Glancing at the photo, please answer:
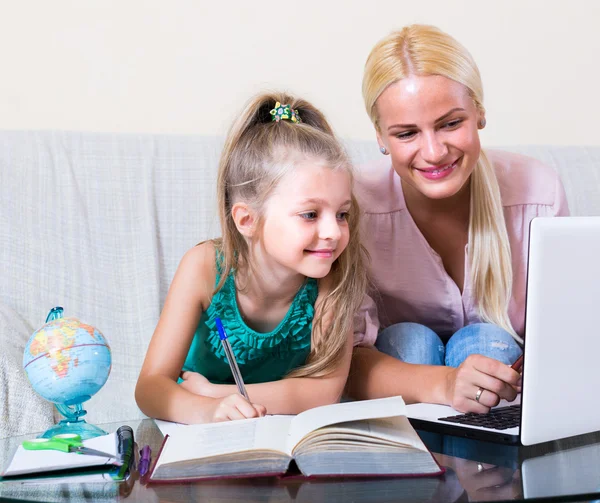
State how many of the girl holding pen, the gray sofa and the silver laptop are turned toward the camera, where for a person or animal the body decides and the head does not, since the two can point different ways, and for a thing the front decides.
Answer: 2

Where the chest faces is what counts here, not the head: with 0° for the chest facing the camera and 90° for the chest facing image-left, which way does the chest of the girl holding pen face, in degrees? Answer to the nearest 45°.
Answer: approximately 0°

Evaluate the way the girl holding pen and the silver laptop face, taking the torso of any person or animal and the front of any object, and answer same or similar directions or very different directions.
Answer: very different directions

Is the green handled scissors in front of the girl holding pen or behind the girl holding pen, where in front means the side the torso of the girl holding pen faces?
in front

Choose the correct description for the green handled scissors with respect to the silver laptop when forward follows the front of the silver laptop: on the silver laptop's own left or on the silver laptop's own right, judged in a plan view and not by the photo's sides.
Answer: on the silver laptop's own left

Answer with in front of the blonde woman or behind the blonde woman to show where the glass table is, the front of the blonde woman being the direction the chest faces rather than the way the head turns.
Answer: in front

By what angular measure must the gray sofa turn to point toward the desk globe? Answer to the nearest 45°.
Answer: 0° — it already faces it
